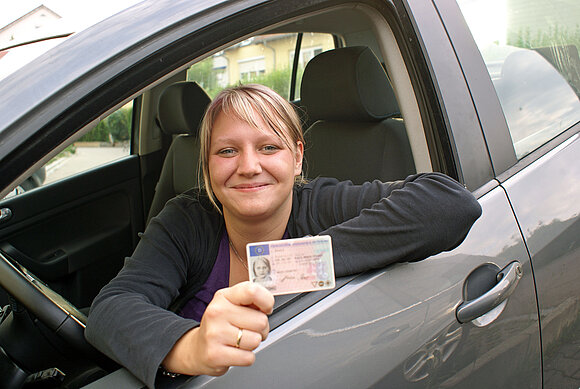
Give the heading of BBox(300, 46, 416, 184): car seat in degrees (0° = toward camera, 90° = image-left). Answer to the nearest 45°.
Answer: approximately 45°

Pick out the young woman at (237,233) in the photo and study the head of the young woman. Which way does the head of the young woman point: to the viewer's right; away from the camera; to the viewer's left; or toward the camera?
toward the camera

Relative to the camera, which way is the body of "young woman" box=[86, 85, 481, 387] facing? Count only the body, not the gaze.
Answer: toward the camera

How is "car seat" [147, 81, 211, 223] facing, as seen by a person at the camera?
facing the viewer and to the left of the viewer

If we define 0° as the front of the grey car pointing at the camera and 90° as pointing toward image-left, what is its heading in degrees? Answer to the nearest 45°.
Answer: approximately 45°

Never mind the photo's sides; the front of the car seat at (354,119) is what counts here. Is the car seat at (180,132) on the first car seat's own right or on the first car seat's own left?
on the first car seat's own right
